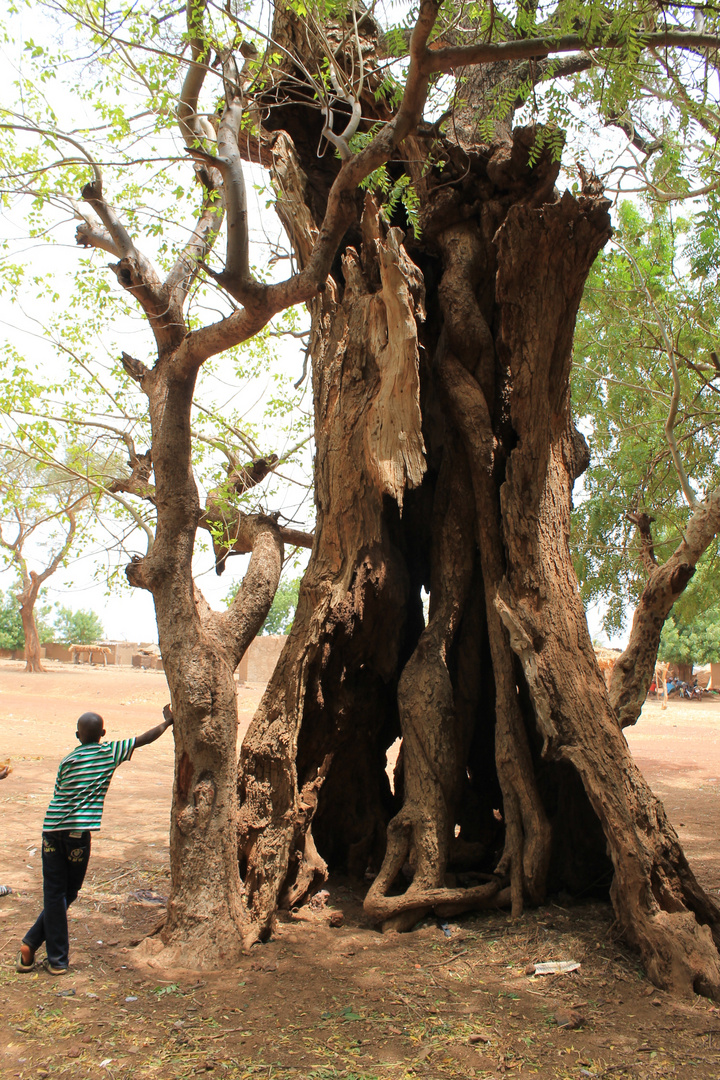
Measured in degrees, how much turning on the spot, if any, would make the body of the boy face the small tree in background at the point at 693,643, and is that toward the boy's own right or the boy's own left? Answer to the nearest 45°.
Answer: approximately 45° to the boy's own right

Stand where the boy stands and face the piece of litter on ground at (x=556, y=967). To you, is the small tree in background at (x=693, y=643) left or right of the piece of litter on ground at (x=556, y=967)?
left

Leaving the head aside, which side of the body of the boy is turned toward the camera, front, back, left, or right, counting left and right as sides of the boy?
back

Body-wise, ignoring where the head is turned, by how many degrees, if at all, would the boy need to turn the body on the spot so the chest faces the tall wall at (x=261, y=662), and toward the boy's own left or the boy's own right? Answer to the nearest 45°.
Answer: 0° — they already face it

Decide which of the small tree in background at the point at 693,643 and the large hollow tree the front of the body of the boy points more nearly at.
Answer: the small tree in background

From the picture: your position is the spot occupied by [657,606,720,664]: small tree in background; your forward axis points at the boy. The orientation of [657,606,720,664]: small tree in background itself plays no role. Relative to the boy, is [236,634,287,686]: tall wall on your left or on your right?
right

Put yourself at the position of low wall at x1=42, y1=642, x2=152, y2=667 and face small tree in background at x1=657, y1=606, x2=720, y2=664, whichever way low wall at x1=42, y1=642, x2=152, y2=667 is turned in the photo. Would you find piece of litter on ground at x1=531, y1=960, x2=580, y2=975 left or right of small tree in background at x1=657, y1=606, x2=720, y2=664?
right

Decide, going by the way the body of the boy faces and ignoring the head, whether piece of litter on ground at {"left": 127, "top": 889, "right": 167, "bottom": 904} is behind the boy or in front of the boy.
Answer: in front

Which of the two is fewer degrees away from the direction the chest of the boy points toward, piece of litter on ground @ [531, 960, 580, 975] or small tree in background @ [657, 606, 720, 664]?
the small tree in background

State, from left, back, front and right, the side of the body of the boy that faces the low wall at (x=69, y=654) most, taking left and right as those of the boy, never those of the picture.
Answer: front

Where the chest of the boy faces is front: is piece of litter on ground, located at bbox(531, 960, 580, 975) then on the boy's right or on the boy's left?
on the boy's right
